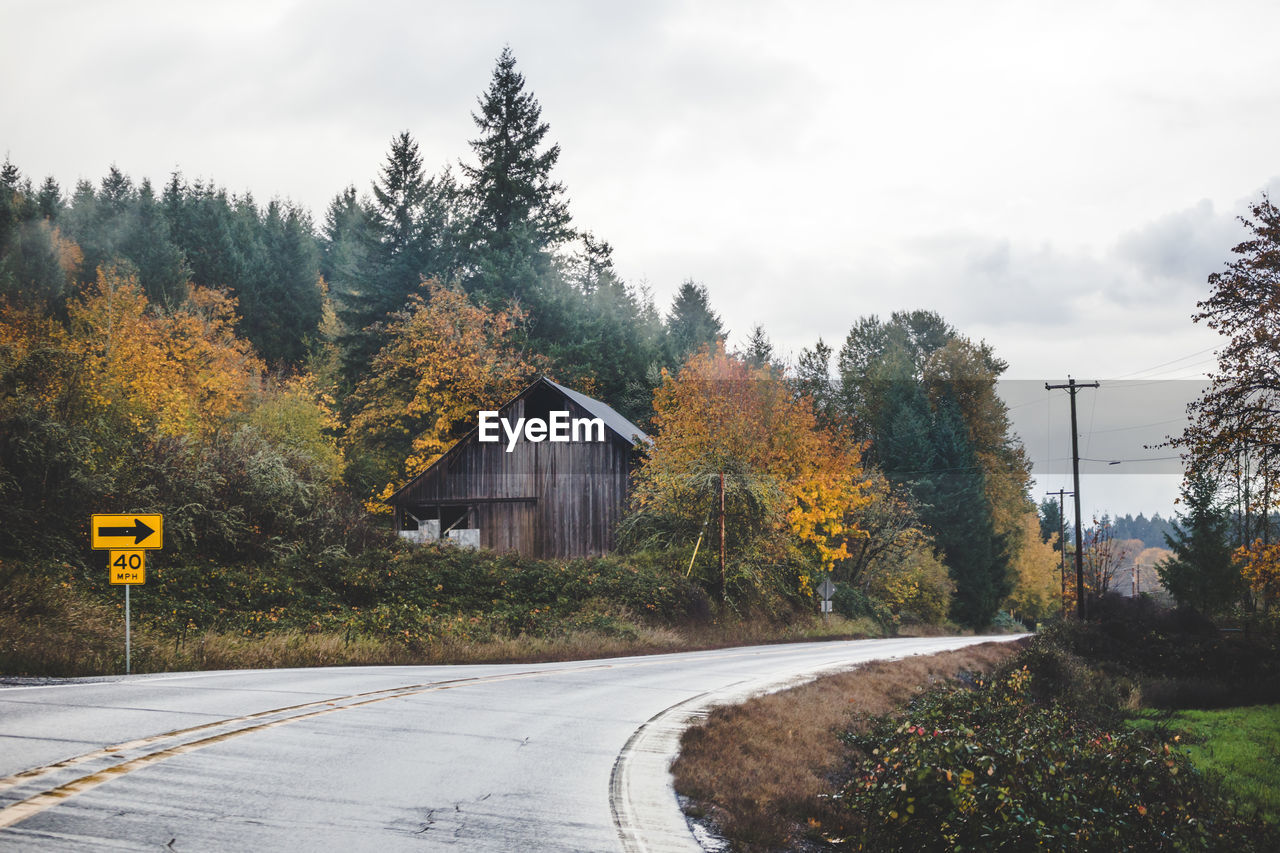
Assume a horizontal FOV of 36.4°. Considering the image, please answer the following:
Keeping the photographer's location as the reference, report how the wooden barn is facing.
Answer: facing the viewer

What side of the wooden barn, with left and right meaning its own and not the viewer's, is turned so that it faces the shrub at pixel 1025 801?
front

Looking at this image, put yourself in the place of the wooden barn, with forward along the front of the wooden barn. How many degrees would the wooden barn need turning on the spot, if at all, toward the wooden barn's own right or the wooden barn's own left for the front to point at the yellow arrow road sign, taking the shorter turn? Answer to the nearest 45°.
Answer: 0° — it already faces it

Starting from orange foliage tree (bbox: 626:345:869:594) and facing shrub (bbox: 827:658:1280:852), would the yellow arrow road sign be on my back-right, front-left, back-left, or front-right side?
front-right

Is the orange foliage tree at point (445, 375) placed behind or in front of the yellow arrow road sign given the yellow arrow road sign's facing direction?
behind

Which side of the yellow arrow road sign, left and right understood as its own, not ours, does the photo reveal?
front

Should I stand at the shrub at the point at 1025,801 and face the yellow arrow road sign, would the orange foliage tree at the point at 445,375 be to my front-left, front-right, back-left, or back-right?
front-right

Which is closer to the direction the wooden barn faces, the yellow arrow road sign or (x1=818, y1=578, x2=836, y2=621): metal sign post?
the yellow arrow road sign

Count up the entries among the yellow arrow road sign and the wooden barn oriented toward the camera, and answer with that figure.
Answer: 2
